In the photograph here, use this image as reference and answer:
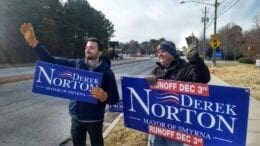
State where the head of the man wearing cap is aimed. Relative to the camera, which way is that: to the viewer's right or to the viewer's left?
to the viewer's left
